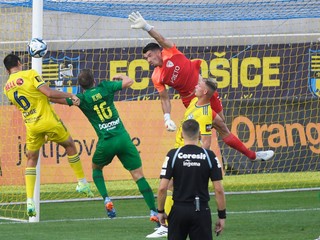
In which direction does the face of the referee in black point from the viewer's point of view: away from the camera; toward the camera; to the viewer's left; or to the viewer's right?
away from the camera

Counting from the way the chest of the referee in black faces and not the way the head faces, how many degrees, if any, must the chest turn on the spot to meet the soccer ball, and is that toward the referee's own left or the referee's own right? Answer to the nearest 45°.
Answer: approximately 45° to the referee's own left

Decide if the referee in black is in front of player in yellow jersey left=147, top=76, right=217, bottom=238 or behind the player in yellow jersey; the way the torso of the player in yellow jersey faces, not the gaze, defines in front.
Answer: in front

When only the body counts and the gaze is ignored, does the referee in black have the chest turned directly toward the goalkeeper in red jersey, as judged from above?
yes

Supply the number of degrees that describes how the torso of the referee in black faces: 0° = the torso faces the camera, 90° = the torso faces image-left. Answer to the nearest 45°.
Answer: approximately 180°

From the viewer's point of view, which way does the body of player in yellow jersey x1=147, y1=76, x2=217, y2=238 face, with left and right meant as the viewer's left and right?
facing the viewer and to the left of the viewer

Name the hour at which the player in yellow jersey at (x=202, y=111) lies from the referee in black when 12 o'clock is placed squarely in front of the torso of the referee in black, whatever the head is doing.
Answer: The player in yellow jersey is roughly at 12 o'clock from the referee in black.

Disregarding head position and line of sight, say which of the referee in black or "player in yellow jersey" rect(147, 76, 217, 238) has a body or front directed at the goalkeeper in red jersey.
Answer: the referee in black
